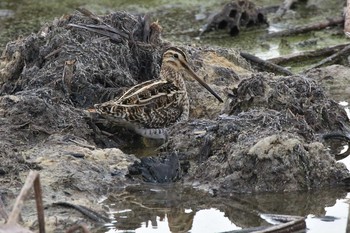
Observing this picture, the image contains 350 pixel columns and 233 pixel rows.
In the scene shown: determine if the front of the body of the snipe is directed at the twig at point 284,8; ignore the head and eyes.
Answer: no

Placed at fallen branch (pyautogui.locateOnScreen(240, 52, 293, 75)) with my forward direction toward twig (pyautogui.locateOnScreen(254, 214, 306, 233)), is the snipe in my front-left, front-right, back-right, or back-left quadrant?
front-right

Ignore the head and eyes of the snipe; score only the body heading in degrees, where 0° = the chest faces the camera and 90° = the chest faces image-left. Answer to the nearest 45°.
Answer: approximately 270°

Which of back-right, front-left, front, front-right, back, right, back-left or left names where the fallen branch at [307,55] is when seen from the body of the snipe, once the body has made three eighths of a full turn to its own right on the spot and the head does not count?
back

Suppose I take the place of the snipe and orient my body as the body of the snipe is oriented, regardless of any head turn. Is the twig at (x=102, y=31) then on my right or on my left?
on my left

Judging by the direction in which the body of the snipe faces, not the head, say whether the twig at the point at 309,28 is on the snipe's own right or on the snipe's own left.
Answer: on the snipe's own left

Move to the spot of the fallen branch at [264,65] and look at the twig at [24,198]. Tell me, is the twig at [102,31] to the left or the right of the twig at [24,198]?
right
